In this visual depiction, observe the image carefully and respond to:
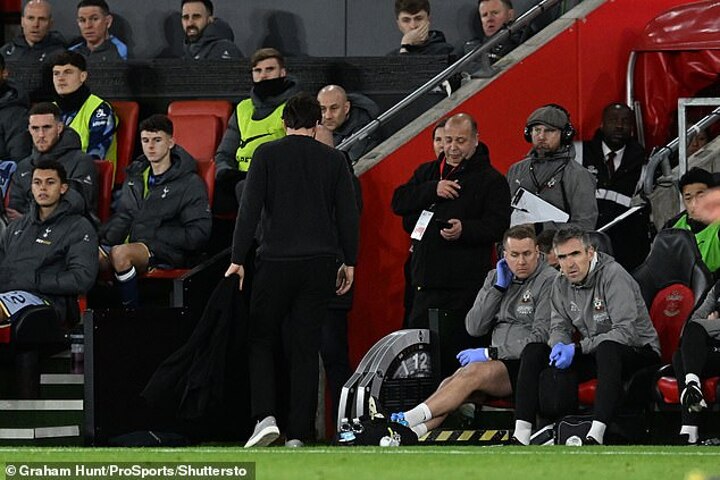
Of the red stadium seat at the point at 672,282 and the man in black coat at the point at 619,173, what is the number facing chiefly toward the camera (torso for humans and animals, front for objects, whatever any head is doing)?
2

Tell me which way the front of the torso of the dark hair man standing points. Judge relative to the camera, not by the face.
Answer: away from the camera

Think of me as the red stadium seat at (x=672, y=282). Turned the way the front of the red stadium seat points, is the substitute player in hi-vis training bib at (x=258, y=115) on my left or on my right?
on my right

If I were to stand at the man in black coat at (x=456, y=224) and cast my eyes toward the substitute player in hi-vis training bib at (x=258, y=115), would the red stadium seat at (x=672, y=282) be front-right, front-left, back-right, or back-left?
back-right

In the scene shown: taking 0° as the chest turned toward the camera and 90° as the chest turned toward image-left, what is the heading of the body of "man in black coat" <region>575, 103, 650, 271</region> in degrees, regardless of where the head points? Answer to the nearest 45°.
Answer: approximately 0°

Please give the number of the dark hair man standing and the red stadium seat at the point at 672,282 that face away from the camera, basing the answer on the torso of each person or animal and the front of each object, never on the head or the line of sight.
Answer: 1

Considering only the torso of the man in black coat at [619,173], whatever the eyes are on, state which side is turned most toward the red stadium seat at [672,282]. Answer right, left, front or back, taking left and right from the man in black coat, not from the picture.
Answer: front

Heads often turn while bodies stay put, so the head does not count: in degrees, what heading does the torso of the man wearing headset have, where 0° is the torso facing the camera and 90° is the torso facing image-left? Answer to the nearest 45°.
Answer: approximately 45°

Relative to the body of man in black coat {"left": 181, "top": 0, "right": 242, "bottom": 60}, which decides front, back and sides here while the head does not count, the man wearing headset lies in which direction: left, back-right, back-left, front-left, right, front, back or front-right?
left

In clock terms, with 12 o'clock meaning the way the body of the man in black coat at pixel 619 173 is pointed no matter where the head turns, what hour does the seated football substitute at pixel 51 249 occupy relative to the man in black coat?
The seated football substitute is roughly at 2 o'clock from the man in black coat.
